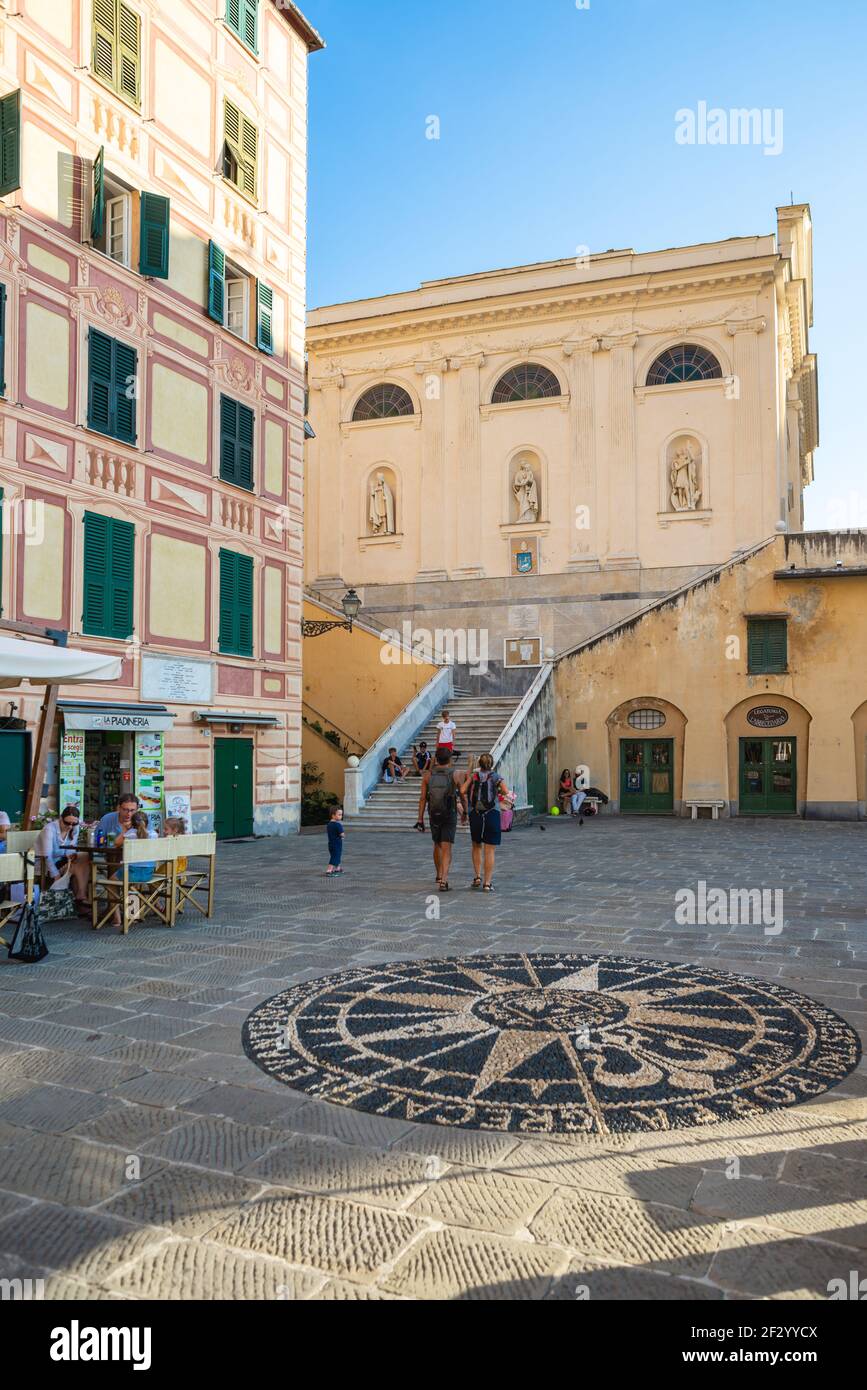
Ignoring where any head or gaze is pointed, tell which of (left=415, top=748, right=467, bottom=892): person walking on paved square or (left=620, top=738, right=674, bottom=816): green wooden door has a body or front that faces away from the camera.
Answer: the person walking on paved square

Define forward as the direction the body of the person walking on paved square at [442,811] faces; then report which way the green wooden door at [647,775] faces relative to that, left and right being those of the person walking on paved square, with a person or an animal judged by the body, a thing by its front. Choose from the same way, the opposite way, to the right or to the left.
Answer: the opposite way

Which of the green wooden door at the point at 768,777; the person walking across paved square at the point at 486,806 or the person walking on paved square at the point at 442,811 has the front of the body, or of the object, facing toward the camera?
the green wooden door

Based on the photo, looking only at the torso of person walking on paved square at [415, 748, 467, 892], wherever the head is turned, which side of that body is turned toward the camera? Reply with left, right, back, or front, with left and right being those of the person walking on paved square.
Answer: back

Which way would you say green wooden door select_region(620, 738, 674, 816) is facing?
toward the camera

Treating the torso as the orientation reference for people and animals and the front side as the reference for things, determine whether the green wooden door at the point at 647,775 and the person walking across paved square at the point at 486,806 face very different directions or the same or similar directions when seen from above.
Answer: very different directions

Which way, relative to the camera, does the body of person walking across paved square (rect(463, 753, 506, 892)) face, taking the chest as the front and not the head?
away from the camera

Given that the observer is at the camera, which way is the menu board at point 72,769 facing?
facing the viewer and to the right of the viewer

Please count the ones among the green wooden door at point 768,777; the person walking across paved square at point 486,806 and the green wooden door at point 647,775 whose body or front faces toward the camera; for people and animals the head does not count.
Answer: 2

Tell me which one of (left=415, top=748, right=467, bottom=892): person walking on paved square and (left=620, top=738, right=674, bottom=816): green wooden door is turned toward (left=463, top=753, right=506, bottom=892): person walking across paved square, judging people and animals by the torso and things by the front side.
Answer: the green wooden door

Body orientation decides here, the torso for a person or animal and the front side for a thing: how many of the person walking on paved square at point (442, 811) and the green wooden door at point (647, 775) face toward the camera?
1

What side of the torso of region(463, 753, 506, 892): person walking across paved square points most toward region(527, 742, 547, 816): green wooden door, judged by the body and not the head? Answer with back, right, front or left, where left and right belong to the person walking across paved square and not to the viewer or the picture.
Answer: front

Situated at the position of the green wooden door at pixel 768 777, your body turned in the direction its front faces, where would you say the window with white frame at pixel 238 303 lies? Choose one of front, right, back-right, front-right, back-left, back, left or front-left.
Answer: front-right

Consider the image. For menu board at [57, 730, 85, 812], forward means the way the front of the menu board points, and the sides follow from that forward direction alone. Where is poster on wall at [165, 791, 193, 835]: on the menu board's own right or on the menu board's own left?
on the menu board's own left

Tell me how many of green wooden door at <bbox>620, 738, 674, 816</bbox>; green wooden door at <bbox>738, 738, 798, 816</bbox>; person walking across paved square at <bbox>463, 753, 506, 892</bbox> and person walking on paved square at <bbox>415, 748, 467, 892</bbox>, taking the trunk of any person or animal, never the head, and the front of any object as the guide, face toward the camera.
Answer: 2

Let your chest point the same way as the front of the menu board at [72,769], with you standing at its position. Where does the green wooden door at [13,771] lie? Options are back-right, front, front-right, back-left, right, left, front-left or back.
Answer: right

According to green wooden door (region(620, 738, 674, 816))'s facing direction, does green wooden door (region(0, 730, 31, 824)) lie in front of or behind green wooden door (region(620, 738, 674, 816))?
in front
